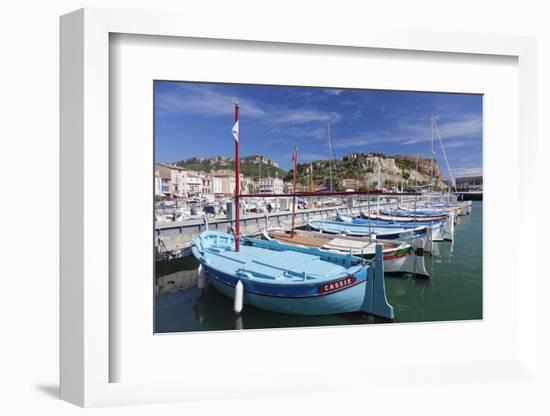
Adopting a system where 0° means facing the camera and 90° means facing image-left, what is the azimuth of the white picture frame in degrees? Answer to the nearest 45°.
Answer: approximately 315°
